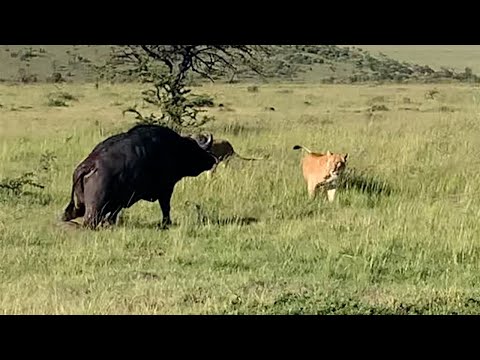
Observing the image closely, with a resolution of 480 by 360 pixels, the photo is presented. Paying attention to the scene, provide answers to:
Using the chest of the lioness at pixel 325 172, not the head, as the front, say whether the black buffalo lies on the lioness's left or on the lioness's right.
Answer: on the lioness's right

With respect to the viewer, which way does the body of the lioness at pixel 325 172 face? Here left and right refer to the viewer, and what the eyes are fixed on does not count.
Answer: facing the viewer and to the right of the viewer

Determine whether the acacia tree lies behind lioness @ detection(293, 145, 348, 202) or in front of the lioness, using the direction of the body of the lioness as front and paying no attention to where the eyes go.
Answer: behind
